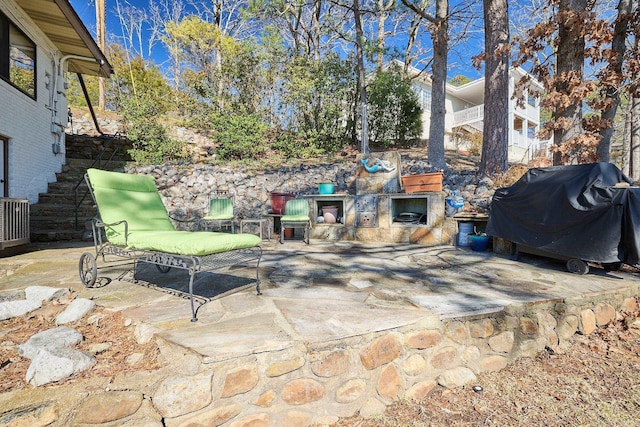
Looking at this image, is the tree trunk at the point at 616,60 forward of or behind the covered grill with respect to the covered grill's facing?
behind

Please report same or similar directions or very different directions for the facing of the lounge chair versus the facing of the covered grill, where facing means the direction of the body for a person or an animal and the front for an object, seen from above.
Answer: very different directions

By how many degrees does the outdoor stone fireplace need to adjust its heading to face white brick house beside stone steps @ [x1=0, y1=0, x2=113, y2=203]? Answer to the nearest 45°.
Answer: approximately 90° to its right

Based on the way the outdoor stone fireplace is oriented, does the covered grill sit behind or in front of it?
in front

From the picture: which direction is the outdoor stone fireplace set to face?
toward the camera

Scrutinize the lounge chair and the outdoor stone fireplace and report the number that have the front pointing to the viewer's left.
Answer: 0

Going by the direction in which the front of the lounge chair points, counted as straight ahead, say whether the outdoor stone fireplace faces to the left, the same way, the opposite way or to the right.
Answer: to the right

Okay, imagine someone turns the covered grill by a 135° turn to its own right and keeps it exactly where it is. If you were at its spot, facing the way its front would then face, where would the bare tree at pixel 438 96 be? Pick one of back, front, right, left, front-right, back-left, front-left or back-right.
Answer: front-left

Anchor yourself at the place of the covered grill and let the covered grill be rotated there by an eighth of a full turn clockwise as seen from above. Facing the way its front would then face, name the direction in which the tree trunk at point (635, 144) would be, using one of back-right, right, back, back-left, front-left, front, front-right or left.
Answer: right

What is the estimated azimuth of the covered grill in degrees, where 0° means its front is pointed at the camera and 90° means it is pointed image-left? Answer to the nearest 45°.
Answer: approximately 45°

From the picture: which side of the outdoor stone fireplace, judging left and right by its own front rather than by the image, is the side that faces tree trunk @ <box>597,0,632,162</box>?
left

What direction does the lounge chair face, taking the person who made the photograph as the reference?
facing the viewer and to the right of the viewer

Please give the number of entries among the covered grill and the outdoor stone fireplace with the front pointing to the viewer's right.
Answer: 0
